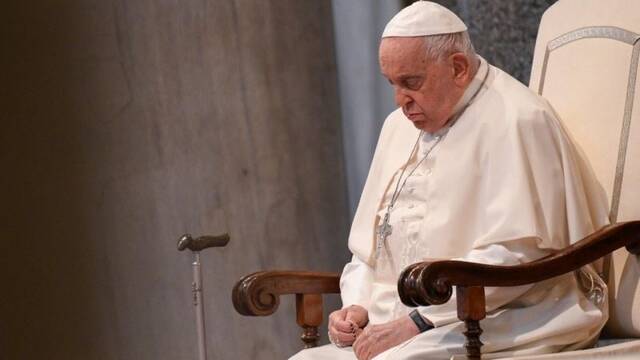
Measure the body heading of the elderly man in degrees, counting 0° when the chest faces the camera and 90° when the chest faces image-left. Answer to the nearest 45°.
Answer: approximately 45°

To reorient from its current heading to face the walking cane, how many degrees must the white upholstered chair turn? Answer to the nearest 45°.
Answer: approximately 45° to its right

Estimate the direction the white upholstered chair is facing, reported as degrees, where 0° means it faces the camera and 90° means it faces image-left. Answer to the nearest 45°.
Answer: approximately 45°

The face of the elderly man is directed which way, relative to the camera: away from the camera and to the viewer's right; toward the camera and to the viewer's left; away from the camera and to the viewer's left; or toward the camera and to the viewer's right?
toward the camera and to the viewer's left
